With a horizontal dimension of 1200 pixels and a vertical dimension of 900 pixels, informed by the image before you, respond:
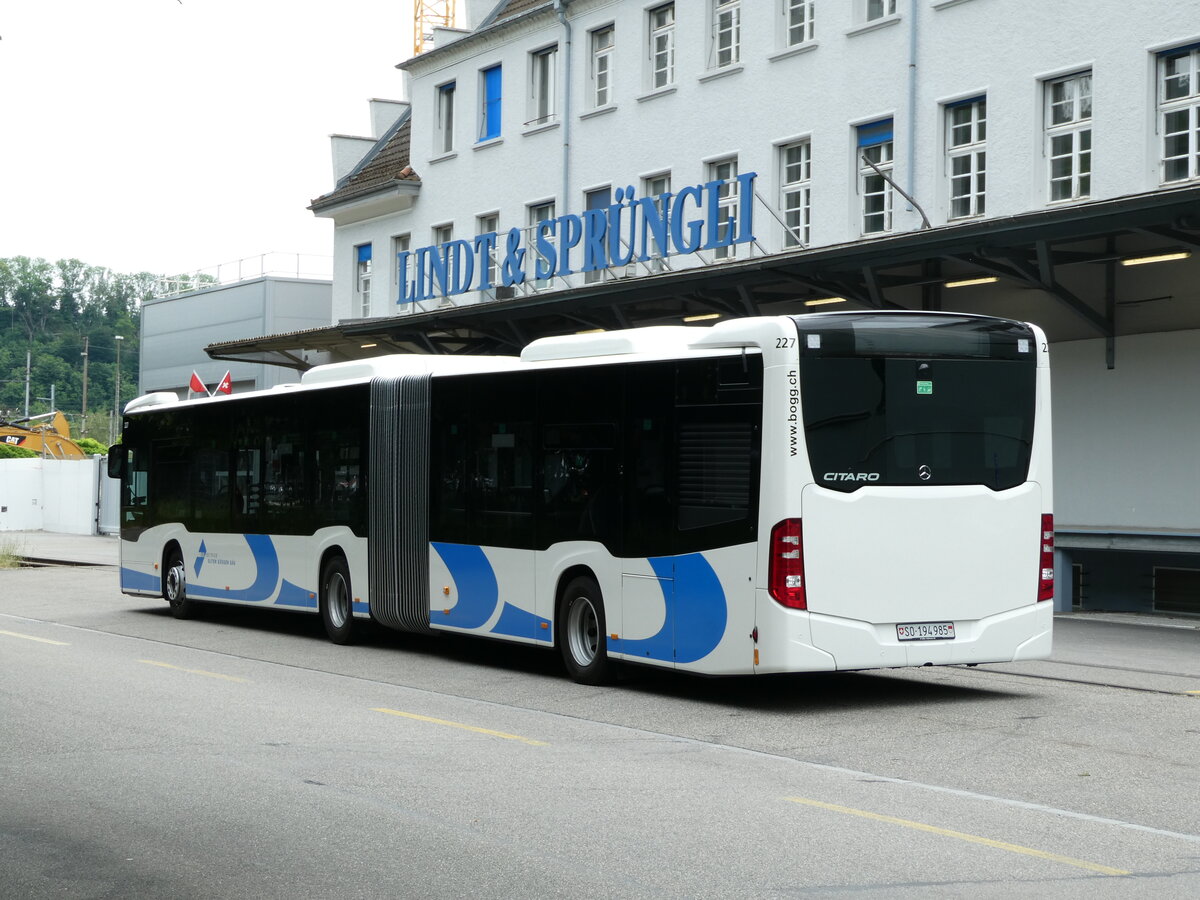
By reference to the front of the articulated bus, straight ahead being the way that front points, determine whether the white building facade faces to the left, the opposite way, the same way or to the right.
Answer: to the left

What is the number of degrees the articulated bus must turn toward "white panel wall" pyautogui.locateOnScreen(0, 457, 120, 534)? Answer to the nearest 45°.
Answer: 0° — it already faces it

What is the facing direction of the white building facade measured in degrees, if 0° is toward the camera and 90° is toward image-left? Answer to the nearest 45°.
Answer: approximately 45°

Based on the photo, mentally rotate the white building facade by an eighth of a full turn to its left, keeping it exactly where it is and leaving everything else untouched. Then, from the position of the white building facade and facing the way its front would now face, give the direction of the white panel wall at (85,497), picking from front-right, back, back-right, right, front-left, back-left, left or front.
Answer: back-right

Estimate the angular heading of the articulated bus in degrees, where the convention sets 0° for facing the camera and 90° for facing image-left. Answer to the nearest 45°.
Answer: approximately 135°
